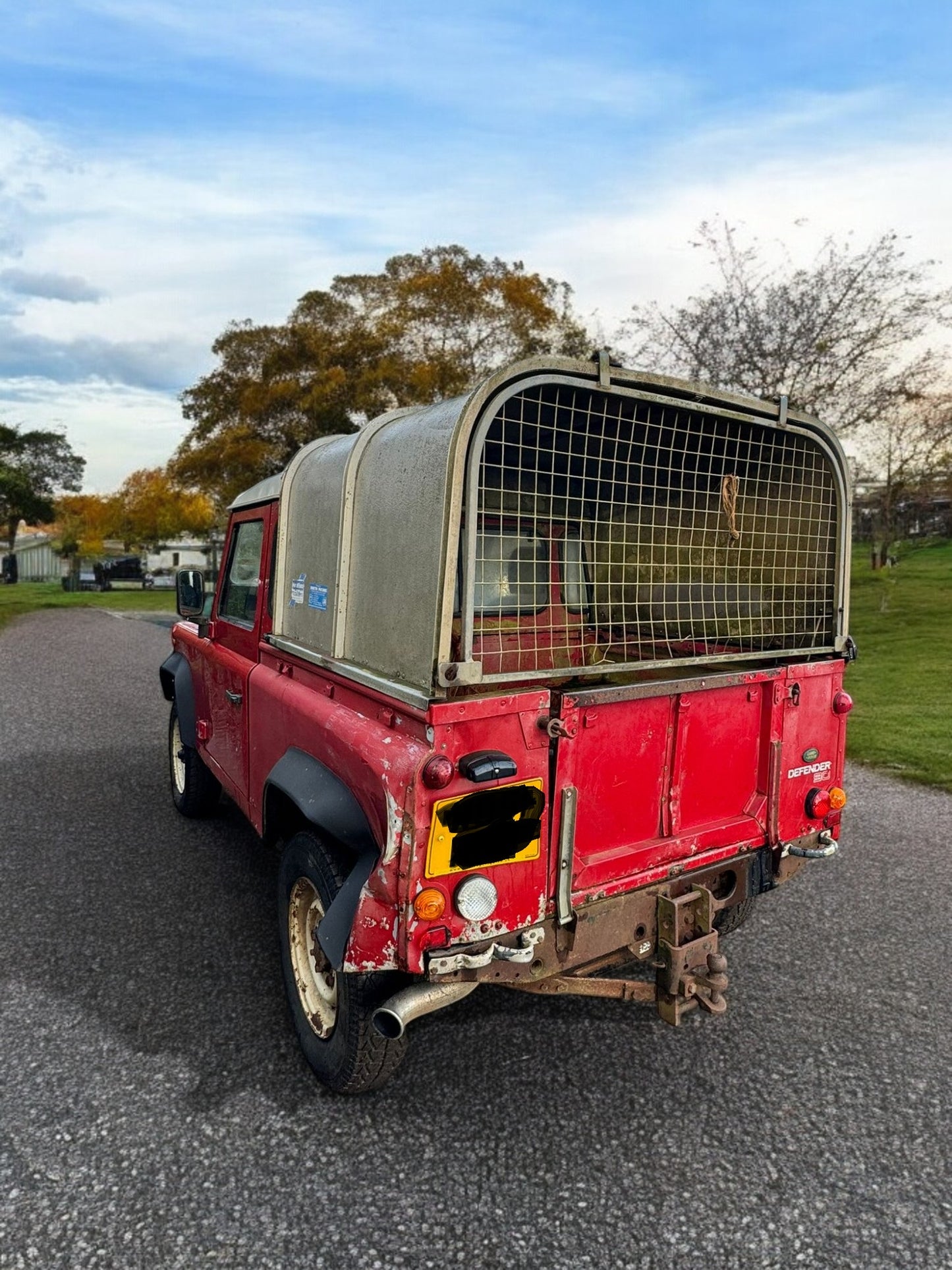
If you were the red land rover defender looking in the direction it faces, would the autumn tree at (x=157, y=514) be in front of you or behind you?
in front

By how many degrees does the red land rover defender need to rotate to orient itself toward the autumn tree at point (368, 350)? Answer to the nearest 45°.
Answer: approximately 45° to its right

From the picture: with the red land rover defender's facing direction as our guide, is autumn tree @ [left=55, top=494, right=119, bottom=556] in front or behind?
in front

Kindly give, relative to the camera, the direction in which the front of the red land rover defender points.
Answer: facing away from the viewer and to the left of the viewer
